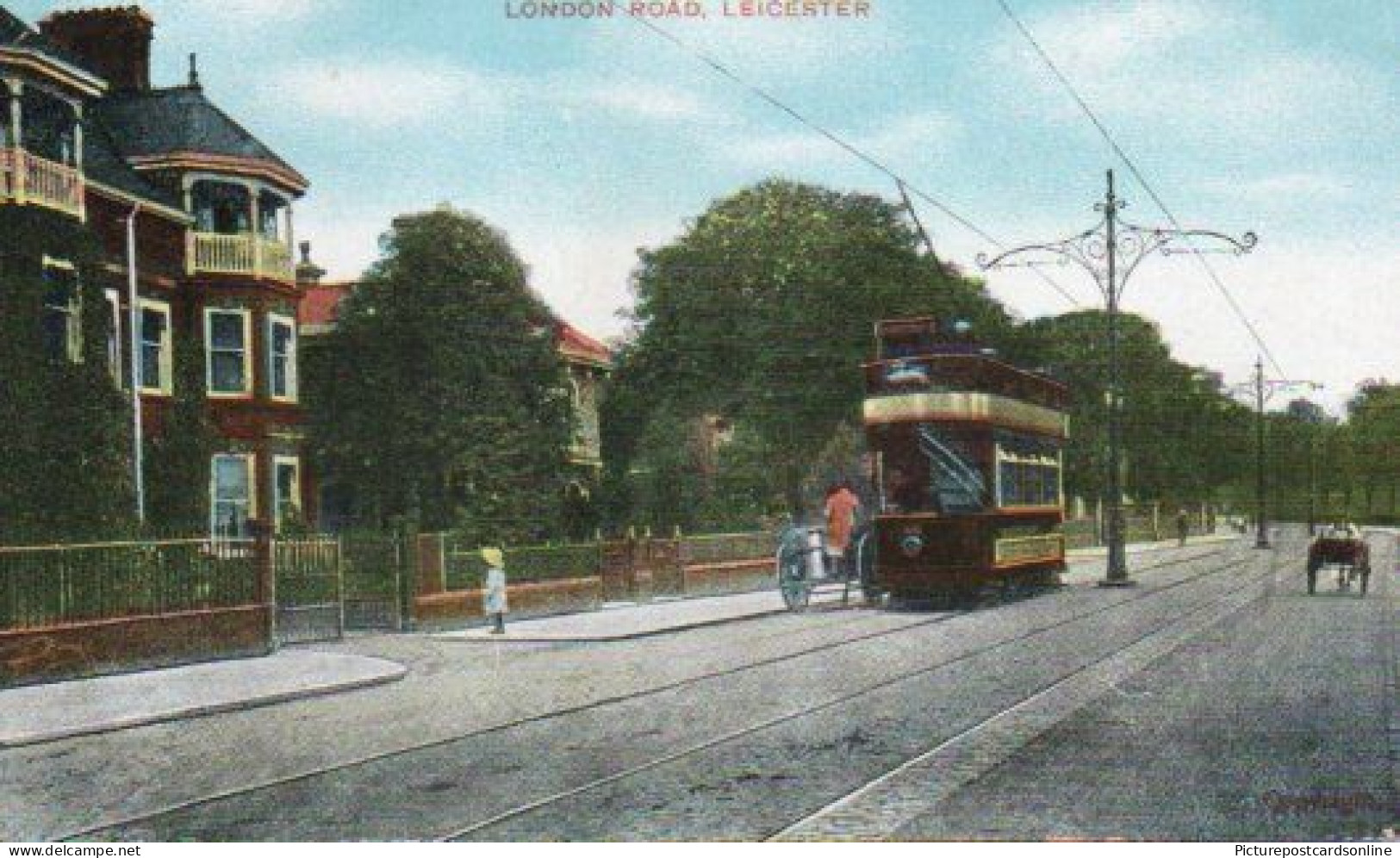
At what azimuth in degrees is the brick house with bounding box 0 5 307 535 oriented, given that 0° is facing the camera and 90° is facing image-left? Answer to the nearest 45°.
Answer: approximately 315°

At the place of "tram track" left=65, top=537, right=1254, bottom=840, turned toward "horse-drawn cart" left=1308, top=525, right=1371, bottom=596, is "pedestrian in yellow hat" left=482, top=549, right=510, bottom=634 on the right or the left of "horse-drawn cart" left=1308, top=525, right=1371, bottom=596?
left

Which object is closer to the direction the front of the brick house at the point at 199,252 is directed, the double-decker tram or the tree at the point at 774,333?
the double-decker tram

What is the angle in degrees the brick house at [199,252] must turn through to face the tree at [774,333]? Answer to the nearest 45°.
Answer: approximately 90° to its left

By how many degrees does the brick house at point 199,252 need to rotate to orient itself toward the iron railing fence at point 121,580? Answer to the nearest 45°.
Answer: approximately 45° to its right
